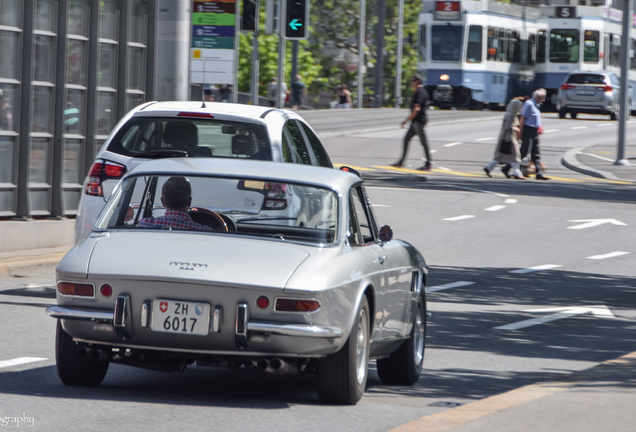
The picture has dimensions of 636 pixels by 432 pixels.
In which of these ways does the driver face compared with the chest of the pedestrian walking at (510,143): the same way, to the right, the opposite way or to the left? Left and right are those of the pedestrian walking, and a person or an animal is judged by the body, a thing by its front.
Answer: to the left

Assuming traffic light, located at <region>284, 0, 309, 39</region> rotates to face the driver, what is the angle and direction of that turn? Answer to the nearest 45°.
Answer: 0° — it already faces them

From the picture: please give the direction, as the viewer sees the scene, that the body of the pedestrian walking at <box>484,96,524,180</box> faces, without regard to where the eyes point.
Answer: to the viewer's right

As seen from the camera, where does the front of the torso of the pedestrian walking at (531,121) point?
to the viewer's right

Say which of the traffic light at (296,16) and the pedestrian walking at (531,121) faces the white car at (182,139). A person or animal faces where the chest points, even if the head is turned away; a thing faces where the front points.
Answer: the traffic light

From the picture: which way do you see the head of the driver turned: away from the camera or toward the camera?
away from the camera

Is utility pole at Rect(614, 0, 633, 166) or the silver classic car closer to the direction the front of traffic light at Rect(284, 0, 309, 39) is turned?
the silver classic car

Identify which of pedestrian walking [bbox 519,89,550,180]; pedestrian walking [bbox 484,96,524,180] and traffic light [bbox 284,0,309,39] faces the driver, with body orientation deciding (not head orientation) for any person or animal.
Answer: the traffic light

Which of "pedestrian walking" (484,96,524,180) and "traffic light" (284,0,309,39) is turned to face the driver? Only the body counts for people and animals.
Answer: the traffic light

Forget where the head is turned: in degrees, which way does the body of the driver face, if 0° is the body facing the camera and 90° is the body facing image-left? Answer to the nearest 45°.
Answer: approximately 180°

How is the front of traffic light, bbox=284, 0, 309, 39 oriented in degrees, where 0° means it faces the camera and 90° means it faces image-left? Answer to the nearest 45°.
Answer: approximately 0°

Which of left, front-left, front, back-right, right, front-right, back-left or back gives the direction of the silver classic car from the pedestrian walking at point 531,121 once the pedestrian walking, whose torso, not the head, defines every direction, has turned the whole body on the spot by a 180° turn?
left
